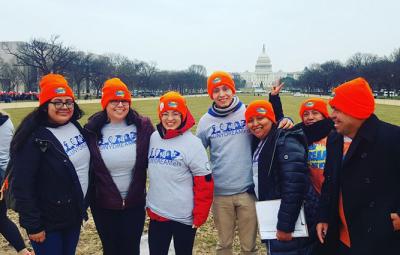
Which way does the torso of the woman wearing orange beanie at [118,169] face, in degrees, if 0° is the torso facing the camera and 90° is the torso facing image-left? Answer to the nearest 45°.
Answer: approximately 0°

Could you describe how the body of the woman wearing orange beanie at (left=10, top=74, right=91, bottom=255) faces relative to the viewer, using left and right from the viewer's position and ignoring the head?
facing the viewer and to the right of the viewer

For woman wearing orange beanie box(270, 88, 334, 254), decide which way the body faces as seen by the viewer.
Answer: toward the camera

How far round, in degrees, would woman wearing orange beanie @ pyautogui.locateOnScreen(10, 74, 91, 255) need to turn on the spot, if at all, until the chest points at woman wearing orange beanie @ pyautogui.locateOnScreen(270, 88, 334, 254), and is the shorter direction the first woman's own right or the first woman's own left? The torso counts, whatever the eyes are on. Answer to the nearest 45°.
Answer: approximately 45° to the first woman's own left

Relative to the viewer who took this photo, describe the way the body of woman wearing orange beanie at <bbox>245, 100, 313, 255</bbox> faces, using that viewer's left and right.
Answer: facing the viewer and to the left of the viewer

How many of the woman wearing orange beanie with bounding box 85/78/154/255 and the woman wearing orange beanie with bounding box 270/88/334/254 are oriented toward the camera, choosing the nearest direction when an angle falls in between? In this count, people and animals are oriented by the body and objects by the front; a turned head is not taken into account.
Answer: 2

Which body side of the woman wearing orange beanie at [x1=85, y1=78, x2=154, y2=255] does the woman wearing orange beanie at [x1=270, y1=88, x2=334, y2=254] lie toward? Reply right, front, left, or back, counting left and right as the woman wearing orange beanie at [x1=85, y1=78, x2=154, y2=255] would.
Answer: left

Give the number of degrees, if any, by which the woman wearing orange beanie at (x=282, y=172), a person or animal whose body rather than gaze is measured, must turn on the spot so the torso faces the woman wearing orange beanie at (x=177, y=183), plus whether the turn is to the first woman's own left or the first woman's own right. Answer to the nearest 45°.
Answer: approximately 45° to the first woman's own right
